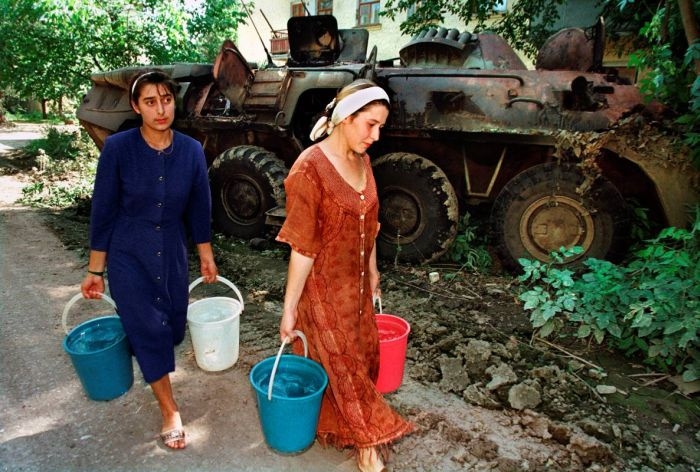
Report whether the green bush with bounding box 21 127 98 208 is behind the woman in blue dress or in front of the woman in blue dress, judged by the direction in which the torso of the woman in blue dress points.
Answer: behind

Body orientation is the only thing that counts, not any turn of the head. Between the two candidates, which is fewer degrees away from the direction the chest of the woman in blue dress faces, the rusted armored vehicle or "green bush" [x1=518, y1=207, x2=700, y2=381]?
the green bush

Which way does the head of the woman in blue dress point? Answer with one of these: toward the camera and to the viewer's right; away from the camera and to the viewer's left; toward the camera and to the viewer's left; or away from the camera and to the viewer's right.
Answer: toward the camera and to the viewer's right

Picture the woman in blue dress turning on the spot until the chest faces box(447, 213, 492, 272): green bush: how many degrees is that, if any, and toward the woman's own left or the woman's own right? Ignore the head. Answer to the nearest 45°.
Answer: approximately 135° to the woman's own left

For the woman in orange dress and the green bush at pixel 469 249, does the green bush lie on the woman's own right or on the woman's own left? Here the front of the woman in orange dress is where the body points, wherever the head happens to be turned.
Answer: on the woman's own left

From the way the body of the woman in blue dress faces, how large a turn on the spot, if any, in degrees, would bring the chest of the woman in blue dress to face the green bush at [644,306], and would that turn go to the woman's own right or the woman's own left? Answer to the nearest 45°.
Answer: approximately 90° to the woman's own left
